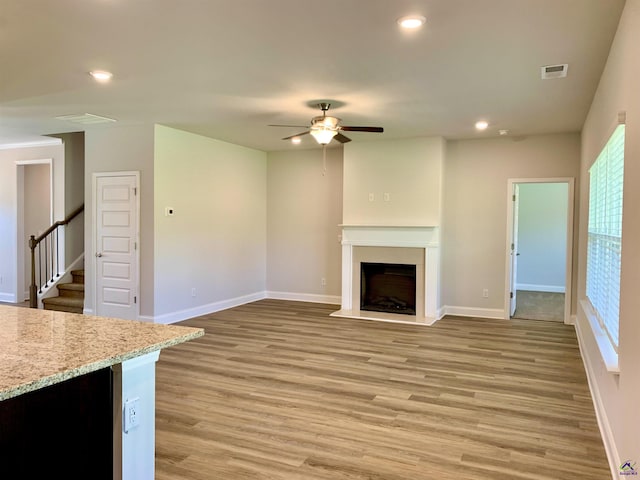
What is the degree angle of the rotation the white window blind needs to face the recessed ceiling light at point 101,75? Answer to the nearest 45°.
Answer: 0° — it already faces it

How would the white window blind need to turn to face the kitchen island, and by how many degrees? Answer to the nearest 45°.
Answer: approximately 45° to its left

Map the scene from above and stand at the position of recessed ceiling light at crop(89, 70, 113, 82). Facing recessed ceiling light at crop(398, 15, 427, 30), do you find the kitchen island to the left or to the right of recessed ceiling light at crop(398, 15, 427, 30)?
right

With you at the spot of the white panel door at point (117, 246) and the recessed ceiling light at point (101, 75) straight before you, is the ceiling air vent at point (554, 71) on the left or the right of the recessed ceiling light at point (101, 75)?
left

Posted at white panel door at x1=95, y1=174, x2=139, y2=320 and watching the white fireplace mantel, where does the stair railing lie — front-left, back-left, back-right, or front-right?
back-left

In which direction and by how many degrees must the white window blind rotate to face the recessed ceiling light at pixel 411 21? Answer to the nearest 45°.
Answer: approximately 45° to its left

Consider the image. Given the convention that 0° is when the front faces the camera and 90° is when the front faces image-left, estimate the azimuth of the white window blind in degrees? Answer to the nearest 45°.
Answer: approximately 90°

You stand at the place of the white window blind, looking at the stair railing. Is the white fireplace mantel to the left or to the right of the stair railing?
right

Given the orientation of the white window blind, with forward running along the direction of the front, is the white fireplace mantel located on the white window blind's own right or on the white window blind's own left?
on the white window blind's own right

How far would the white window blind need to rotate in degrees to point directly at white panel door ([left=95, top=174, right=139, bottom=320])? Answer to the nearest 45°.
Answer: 0° — it already faces it
